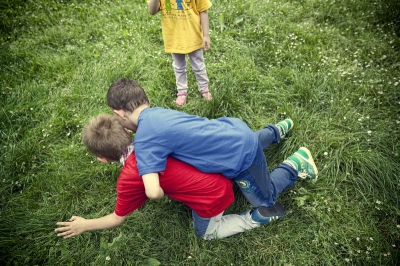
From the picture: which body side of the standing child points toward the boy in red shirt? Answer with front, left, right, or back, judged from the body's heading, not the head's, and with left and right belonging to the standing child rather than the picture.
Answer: front

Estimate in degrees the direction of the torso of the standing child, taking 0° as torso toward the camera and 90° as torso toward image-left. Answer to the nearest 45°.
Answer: approximately 0°

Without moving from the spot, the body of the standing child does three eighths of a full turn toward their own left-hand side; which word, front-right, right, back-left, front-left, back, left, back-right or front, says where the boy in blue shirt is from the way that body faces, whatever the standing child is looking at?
back-right
